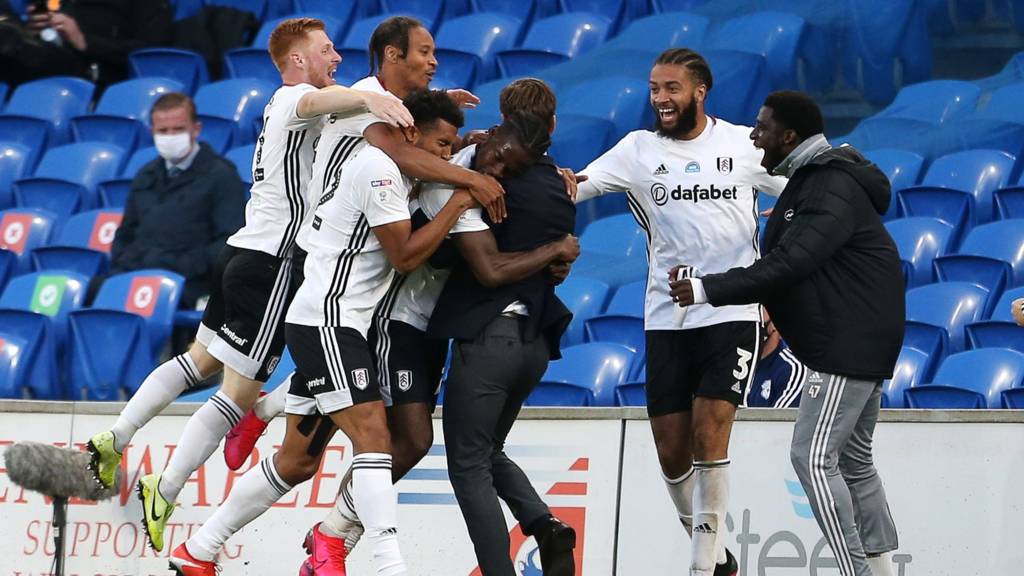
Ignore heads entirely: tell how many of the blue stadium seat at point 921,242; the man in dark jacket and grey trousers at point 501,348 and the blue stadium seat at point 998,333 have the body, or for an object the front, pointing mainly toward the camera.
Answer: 2

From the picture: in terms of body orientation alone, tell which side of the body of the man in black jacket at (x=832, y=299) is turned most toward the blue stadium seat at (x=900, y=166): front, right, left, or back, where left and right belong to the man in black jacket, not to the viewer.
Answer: right

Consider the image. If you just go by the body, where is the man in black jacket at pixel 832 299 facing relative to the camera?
to the viewer's left

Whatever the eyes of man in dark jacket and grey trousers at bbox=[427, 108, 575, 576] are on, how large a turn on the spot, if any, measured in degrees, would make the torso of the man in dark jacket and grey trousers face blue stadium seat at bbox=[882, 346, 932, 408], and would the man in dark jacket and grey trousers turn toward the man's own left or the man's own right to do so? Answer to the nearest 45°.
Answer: approximately 90° to the man's own right

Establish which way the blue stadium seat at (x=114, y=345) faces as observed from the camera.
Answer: facing the viewer and to the left of the viewer

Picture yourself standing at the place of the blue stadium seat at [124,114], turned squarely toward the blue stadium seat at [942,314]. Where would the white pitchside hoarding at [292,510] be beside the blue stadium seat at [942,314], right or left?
right

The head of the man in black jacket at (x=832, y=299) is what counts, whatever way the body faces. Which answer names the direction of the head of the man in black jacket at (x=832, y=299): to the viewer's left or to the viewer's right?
to the viewer's left

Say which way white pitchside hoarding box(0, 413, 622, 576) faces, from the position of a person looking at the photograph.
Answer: facing the viewer

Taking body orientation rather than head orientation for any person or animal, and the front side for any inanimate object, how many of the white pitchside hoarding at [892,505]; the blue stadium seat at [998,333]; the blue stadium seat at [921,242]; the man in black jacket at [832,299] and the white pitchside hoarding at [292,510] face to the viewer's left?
1

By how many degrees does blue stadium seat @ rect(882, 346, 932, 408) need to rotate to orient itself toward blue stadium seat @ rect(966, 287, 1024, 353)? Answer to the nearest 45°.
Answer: approximately 180°

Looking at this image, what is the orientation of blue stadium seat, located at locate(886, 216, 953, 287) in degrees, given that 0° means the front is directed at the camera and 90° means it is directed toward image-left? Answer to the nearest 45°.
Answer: approximately 0°

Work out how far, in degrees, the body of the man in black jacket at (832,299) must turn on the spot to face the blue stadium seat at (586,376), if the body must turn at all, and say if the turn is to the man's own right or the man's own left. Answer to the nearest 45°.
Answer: approximately 45° to the man's own right
